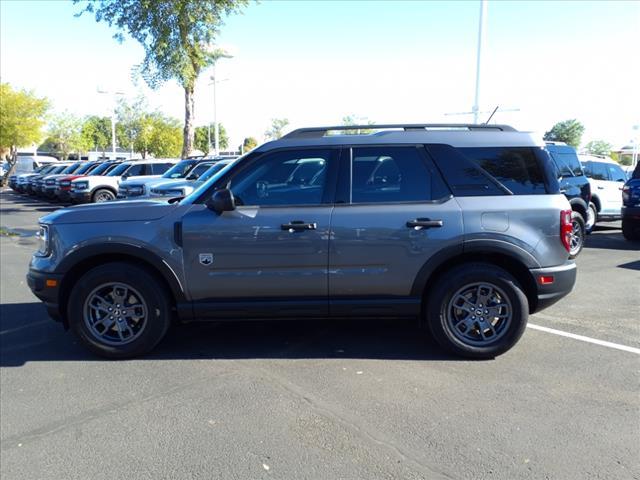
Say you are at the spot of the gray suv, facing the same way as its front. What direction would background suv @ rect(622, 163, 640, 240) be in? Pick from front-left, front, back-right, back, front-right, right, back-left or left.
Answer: back-right

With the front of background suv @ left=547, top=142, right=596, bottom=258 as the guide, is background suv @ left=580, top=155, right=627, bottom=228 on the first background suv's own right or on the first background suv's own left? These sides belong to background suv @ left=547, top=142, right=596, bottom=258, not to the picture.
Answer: on the first background suv's own right

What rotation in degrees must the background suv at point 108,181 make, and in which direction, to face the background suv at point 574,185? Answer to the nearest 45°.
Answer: approximately 90° to its left

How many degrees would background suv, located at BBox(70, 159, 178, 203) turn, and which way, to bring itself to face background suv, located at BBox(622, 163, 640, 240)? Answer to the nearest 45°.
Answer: approximately 90° to its left

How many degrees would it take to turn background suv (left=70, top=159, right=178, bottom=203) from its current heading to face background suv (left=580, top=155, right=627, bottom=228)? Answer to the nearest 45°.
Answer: approximately 90° to its left

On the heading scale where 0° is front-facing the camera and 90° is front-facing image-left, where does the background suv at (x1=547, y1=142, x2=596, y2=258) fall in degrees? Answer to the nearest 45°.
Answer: approximately 45°

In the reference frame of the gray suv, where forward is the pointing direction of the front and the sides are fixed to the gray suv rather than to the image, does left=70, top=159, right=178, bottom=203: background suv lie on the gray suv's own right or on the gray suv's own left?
on the gray suv's own right

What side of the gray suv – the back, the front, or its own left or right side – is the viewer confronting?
left
